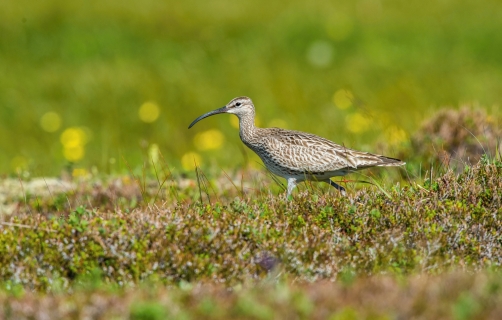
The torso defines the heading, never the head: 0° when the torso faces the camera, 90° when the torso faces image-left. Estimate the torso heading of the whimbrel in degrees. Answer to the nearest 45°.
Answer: approximately 90°

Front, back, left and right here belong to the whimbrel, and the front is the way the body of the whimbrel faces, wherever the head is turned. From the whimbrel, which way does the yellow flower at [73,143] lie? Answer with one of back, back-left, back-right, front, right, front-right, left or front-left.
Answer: front-right

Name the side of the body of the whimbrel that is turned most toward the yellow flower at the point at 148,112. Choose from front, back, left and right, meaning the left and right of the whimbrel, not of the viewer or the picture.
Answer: right

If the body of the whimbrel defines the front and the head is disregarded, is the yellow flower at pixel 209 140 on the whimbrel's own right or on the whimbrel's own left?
on the whimbrel's own right

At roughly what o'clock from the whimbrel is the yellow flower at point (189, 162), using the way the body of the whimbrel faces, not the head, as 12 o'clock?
The yellow flower is roughly at 2 o'clock from the whimbrel.
